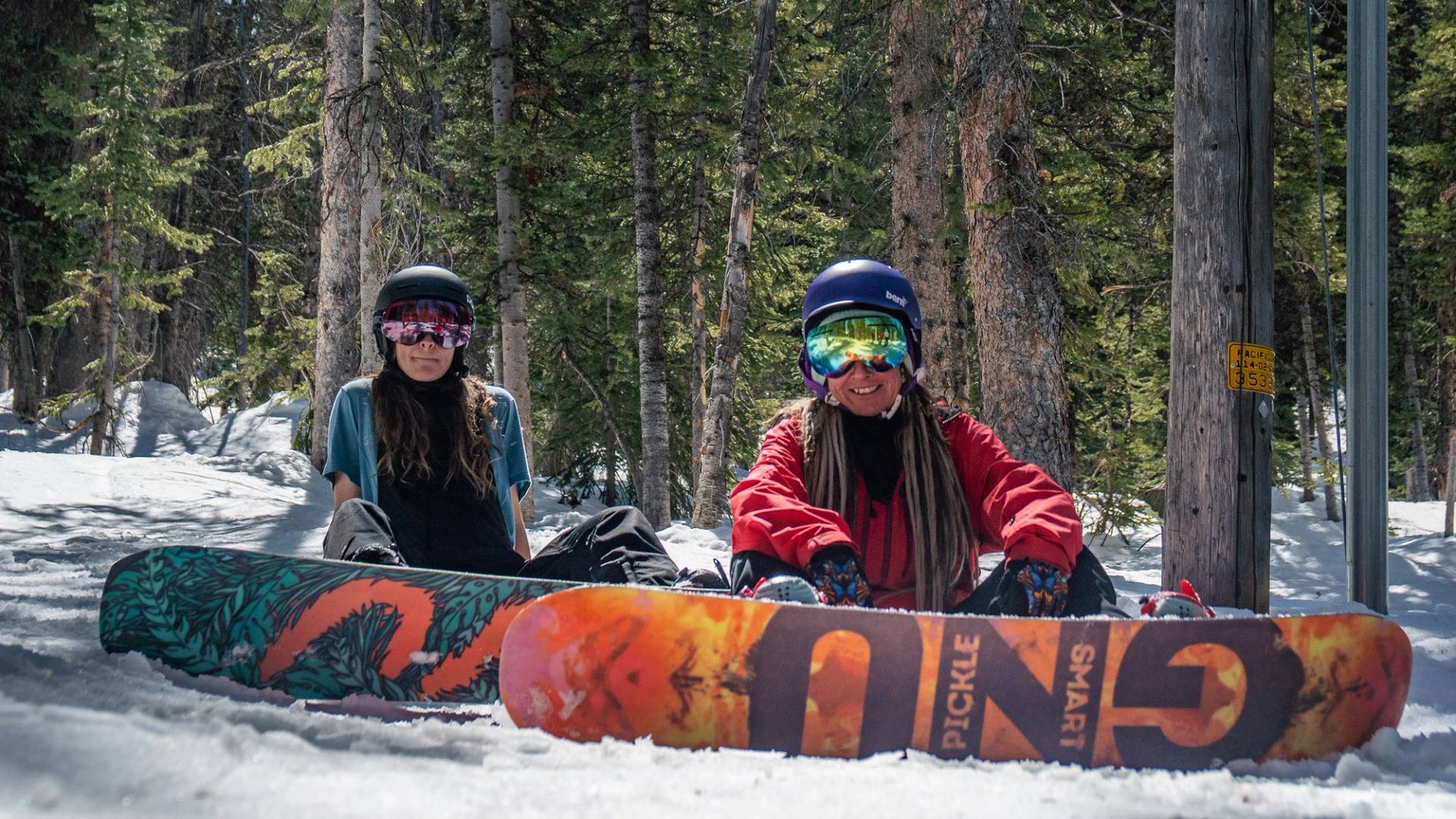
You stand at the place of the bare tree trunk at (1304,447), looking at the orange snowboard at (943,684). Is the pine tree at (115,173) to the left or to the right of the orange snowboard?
right

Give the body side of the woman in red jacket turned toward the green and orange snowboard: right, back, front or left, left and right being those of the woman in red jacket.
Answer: right

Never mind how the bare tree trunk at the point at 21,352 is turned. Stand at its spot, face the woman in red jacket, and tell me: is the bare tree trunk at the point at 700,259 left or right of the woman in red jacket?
left

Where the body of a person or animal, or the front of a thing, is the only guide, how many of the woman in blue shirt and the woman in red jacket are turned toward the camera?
2

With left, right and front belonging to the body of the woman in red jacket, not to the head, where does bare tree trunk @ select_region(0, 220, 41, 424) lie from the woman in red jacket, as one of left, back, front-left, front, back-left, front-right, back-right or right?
back-right

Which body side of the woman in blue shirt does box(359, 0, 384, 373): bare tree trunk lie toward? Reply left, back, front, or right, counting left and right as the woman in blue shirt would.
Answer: back

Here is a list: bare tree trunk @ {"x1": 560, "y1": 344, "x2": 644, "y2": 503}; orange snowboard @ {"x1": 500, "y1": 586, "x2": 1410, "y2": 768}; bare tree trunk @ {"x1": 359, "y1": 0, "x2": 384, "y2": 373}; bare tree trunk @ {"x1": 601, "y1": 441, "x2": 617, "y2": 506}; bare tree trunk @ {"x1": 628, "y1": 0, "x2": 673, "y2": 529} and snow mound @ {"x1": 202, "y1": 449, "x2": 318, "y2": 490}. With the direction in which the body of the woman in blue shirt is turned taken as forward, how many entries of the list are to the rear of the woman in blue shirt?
5

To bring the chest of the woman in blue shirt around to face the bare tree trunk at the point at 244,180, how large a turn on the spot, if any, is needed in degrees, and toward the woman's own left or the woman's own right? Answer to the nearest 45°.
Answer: approximately 180°
